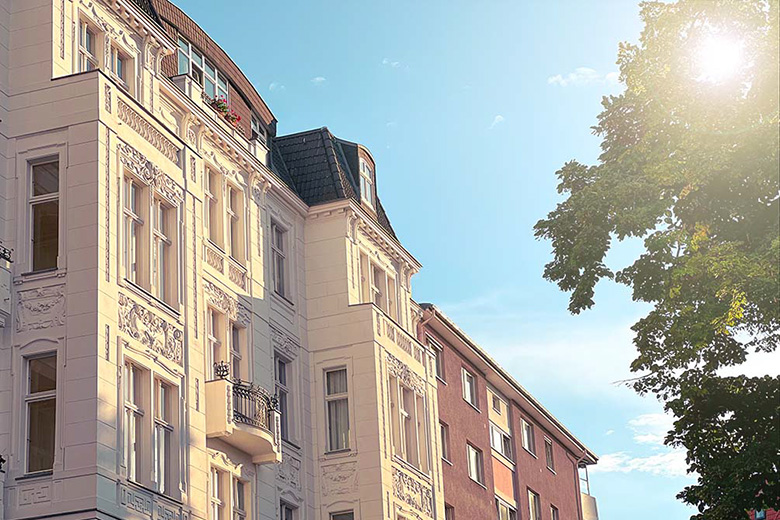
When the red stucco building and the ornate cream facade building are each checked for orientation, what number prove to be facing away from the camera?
0

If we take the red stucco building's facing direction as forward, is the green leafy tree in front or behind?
in front

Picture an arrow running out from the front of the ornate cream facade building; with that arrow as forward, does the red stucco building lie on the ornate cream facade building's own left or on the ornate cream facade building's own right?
on the ornate cream facade building's own left

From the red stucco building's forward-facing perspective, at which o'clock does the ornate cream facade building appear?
The ornate cream facade building is roughly at 2 o'clock from the red stucco building.

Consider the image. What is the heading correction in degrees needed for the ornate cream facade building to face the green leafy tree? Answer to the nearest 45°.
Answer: approximately 45° to its left

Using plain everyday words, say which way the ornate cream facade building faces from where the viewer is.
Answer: facing the viewer and to the right of the viewer

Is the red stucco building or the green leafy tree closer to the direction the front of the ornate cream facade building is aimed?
the green leafy tree

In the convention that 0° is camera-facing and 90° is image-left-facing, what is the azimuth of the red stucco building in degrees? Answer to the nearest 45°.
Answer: approximately 315°
